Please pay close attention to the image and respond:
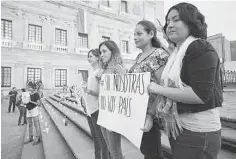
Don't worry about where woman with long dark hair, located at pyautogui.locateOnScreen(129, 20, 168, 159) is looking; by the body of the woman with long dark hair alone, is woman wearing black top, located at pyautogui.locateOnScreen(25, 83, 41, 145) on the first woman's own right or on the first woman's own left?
on the first woman's own right

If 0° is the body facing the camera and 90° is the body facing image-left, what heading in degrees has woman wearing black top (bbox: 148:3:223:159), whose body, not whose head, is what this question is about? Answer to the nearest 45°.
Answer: approximately 90°

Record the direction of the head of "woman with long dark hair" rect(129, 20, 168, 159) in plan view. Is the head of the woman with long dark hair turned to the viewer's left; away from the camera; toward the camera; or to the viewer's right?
to the viewer's left

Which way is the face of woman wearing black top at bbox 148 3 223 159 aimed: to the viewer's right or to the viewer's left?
to the viewer's left

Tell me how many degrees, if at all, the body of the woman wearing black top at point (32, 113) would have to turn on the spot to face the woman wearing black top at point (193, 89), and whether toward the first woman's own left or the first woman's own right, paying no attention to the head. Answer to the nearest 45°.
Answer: approximately 45° to the first woman's own left

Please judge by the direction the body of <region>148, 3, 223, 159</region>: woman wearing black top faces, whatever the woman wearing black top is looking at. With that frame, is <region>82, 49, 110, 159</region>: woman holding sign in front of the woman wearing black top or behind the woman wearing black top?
in front

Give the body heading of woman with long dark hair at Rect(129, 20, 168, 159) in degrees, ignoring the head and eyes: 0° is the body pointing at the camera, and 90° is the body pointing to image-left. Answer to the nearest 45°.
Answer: approximately 45°

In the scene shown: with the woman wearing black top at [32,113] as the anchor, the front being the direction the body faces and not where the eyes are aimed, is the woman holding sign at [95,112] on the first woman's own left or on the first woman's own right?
on the first woman's own left
